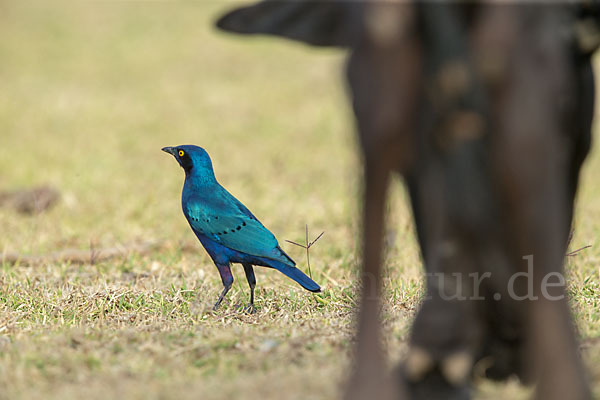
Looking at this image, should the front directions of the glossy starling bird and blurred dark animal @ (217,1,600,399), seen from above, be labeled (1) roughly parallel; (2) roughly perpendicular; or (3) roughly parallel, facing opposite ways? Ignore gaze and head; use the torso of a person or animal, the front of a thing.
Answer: roughly perpendicular

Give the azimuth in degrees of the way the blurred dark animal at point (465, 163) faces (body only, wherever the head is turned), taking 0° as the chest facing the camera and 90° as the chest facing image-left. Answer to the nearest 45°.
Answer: approximately 0°

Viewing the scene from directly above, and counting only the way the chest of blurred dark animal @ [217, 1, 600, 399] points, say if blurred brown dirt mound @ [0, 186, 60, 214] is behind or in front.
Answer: behind

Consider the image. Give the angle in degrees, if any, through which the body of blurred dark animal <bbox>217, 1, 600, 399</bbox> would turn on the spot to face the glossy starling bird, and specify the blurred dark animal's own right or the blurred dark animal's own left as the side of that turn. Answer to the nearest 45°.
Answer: approximately 135° to the blurred dark animal's own right

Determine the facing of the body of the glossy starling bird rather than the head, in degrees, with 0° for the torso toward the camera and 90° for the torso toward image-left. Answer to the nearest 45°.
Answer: approximately 90°

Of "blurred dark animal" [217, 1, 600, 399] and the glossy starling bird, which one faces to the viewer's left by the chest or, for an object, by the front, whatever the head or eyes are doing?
the glossy starling bird

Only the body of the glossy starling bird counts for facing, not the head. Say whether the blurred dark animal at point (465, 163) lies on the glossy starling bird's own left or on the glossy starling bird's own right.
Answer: on the glossy starling bird's own left

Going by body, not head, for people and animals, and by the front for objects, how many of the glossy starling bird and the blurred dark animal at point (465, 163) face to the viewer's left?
1
